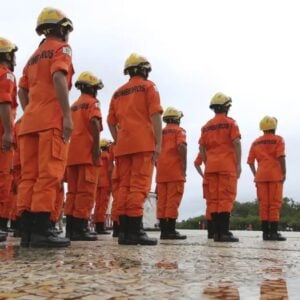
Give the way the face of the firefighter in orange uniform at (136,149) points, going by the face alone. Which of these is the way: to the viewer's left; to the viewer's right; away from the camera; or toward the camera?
away from the camera

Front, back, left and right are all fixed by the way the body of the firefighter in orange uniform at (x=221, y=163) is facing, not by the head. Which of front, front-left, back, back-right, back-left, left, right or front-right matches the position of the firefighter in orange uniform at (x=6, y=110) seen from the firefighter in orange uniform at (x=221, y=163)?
back

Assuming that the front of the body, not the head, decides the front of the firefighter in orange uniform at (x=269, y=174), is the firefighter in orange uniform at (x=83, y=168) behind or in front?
behind

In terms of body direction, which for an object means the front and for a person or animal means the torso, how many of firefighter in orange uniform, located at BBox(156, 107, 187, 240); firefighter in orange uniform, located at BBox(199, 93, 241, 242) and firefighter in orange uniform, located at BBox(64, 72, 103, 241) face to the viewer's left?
0

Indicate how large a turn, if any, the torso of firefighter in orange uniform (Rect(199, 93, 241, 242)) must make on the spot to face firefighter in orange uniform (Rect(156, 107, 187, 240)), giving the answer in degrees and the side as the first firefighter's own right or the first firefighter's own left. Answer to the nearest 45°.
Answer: approximately 90° to the first firefighter's own left

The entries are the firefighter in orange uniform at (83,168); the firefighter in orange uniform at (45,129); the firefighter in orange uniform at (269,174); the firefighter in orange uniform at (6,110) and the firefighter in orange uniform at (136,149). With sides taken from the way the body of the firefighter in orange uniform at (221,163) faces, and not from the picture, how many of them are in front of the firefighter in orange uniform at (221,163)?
1

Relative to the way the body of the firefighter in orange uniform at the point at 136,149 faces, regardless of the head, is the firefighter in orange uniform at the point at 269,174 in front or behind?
in front

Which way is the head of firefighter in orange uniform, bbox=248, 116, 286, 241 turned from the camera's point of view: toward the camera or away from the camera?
away from the camera

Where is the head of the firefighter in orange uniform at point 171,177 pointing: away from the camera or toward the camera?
away from the camera

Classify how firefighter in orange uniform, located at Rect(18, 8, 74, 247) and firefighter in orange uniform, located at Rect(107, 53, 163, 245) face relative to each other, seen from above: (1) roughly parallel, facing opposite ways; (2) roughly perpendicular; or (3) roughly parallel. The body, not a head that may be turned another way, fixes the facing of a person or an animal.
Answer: roughly parallel

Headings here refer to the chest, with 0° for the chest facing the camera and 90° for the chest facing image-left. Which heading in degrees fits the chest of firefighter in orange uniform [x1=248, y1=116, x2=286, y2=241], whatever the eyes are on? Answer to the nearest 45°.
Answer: approximately 225°

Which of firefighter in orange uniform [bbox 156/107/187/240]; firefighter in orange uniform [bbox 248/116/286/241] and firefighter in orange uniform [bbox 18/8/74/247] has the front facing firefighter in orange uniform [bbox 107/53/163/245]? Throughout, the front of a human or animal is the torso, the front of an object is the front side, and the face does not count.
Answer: firefighter in orange uniform [bbox 18/8/74/247]

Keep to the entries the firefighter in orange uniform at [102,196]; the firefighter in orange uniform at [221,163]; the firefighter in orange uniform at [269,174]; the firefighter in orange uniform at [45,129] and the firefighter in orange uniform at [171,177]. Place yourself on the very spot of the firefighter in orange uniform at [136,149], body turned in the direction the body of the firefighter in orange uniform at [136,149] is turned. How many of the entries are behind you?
1

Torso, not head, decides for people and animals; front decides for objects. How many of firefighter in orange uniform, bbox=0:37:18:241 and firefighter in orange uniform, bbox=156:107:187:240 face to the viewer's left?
0
